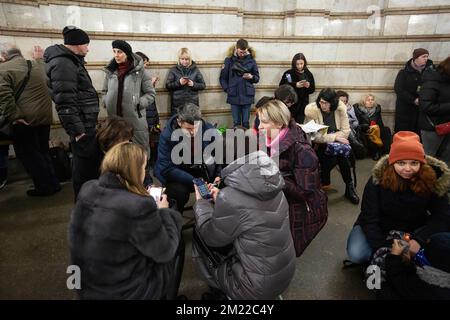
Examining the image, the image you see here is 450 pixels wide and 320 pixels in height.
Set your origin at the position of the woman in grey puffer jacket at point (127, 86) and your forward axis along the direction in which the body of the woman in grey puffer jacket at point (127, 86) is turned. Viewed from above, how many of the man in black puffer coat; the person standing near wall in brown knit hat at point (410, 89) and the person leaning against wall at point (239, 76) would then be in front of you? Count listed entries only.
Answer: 1

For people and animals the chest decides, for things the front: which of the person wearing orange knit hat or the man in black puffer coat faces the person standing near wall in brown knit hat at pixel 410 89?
the man in black puffer coat

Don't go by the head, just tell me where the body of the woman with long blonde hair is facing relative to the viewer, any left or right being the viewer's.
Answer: facing away from the viewer and to the right of the viewer

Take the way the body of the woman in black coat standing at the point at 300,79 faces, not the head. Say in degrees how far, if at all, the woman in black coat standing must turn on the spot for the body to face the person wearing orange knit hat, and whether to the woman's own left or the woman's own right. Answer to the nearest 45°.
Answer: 0° — they already face them

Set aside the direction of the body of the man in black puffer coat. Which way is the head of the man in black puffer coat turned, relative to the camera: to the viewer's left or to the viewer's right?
to the viewer's right

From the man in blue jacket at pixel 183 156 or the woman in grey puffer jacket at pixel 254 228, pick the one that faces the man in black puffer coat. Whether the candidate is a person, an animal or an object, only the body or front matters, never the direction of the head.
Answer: the woman in grey puffer jacket

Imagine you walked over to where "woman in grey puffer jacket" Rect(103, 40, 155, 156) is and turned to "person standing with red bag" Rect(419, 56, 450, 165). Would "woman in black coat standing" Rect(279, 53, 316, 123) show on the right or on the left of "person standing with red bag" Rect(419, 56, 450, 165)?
left

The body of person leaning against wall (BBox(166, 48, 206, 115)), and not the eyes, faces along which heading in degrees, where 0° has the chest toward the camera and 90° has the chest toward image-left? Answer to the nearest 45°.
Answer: approximately 0°

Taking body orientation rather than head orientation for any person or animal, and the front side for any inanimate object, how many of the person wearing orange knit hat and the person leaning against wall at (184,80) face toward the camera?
2

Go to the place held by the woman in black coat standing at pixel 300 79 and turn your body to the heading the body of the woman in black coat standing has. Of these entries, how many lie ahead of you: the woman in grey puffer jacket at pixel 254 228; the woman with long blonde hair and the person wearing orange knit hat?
3

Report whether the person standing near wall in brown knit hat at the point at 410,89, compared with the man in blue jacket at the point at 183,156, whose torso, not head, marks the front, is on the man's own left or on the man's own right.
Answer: on the man's own left

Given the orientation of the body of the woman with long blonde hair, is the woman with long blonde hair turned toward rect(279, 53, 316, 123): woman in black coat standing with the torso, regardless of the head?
yes

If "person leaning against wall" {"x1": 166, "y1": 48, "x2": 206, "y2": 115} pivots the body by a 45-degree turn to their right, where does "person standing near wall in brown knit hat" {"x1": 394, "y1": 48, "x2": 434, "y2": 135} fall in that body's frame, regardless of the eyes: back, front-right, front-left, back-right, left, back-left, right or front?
back-left

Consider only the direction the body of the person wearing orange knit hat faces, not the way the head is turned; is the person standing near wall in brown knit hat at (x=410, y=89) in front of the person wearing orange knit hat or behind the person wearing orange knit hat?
behind

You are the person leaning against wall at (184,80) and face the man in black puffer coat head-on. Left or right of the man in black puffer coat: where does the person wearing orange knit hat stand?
left
